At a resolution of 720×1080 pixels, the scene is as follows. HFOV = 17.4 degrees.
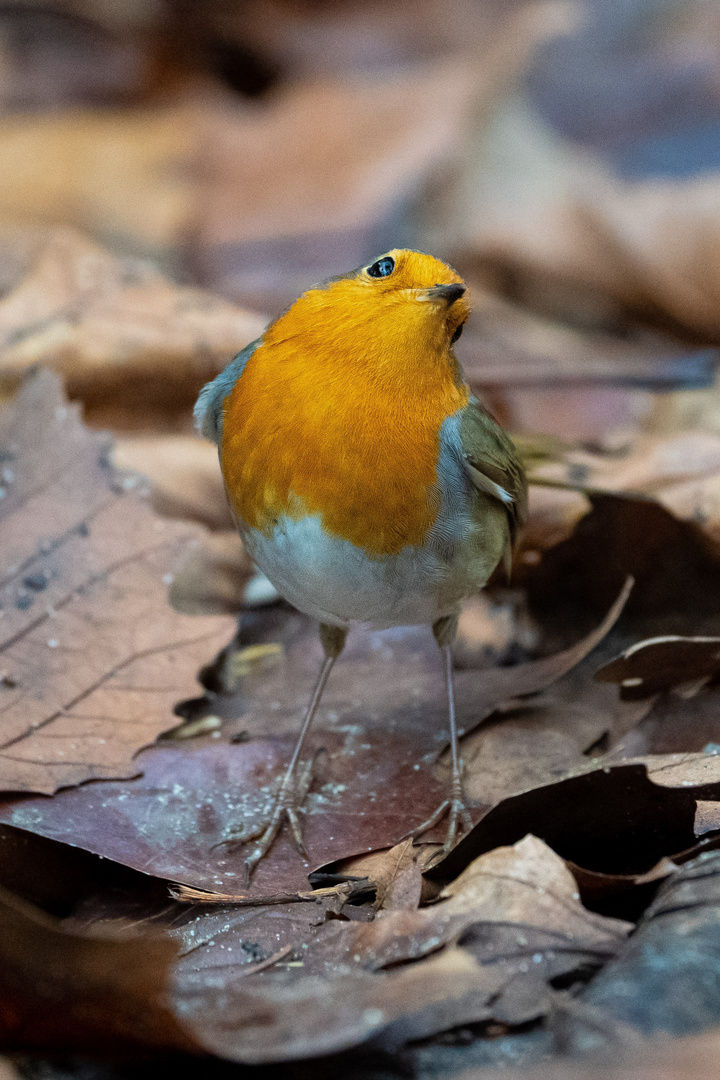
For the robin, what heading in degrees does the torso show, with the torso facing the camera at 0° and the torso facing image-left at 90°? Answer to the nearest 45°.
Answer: approximately 0°

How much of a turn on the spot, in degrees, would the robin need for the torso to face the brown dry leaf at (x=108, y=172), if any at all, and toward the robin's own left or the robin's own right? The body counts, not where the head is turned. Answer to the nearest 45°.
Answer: approximately 180°

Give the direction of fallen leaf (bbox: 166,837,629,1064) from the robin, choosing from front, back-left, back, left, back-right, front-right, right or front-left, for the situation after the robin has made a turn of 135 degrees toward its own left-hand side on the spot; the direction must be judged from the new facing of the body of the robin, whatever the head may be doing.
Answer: back-right

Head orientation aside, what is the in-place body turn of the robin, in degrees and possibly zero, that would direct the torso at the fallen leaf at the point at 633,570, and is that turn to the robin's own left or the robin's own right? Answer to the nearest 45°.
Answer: approximately 135° to the robin's own left

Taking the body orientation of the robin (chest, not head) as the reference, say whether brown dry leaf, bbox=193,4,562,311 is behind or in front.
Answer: behind

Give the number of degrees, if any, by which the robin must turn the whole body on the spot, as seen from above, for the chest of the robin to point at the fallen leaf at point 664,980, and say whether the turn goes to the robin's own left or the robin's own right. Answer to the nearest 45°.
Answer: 0° — it already faces it
